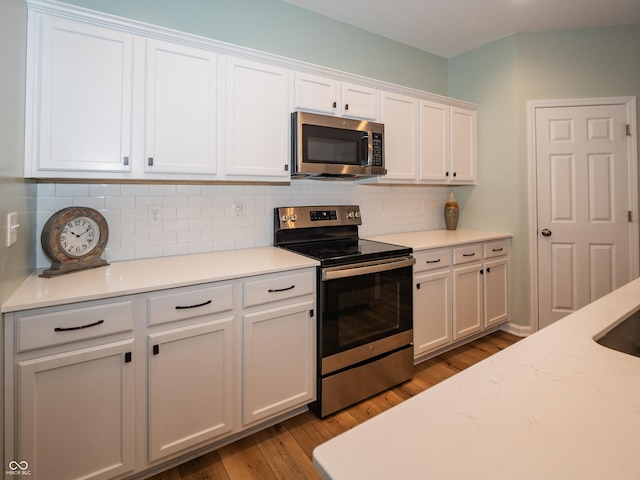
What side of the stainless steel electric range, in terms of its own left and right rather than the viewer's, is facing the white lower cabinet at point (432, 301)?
left

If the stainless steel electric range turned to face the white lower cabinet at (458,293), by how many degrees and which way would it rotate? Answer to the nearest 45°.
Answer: approximately 90° to its left

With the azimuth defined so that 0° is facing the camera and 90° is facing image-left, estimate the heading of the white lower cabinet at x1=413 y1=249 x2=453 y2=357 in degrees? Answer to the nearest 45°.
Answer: approximately 315°

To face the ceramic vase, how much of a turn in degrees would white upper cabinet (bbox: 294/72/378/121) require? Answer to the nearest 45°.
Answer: approximately 90° to its left

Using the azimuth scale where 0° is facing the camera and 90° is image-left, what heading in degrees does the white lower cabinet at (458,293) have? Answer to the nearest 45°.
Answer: approximately 315°

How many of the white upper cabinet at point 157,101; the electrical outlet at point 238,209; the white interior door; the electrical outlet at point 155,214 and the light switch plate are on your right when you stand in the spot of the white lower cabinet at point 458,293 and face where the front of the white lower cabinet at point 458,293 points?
4

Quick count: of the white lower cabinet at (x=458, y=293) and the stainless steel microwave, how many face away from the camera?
0

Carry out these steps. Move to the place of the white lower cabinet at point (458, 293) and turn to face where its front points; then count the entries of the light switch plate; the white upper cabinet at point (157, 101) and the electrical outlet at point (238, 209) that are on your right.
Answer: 3

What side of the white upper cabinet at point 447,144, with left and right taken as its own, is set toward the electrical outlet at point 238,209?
right

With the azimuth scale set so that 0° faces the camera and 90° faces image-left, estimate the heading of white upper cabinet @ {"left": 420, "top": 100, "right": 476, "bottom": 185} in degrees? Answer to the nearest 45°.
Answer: approximately 315°

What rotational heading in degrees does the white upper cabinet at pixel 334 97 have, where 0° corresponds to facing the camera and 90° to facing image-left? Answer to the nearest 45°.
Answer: approximately 315°
